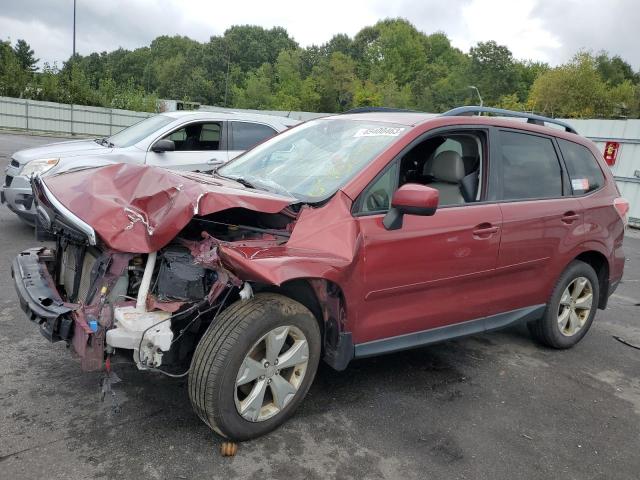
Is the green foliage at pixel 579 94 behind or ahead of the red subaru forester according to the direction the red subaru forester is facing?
behind

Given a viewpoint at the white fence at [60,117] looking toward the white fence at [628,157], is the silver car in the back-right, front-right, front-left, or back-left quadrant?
front-right

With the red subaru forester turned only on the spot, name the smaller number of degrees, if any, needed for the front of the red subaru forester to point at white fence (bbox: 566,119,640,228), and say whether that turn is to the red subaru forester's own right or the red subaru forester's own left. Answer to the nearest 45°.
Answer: approximately 180°

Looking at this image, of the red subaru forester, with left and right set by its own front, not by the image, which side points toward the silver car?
right

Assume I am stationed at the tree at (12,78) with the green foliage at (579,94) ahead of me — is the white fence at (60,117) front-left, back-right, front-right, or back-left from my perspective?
front-right

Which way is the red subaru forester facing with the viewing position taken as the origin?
facing the viewer and to the left of the viewer

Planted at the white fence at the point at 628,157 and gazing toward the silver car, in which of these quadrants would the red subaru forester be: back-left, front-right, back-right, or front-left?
front-left

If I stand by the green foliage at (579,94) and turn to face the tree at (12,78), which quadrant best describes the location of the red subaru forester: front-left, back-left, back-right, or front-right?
front-left

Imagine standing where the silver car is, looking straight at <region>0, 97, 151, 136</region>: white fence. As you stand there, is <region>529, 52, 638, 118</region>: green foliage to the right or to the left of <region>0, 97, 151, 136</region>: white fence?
right

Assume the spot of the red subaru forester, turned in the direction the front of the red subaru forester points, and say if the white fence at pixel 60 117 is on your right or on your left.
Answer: on your right

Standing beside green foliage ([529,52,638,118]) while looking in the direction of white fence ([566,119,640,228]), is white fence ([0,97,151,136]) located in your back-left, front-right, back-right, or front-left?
front-right

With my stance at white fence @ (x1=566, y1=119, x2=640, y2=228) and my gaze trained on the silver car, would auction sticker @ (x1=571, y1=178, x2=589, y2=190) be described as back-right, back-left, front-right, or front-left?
front-left

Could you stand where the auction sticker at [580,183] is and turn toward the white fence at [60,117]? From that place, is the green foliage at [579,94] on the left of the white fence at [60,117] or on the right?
right

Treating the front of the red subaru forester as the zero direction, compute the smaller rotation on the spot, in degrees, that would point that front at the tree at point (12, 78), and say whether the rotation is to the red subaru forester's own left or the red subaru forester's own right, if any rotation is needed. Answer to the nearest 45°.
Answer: approximately 90° to the red subaru forester's own right
